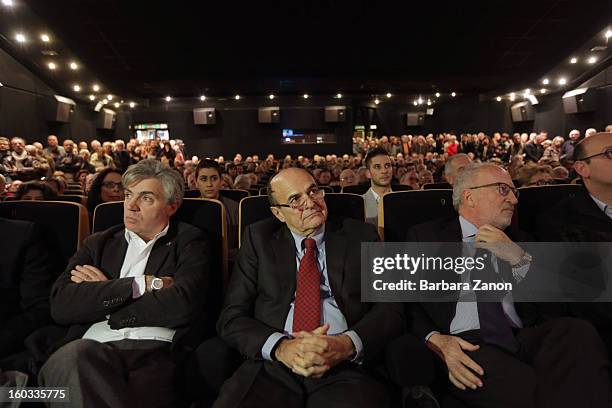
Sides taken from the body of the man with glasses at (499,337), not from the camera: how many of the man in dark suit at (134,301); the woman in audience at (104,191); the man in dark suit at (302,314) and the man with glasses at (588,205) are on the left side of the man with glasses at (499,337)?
1

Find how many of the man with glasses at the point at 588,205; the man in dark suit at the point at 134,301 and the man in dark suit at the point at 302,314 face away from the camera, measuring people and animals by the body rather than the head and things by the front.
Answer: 0

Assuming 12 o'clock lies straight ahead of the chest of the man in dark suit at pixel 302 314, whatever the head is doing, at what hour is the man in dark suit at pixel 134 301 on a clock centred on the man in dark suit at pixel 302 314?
the man in dark suit at pixel 134 301 is roughly at 3 o'clock from the man in dark suit at pixel 302 314.

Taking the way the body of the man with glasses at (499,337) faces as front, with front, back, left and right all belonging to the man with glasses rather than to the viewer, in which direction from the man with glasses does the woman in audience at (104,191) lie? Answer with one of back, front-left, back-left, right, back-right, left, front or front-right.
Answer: back-right

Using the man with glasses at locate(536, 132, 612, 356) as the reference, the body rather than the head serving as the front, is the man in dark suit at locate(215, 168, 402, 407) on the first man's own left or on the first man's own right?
on the first man's own right

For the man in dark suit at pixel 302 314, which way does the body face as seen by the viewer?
toward the camera

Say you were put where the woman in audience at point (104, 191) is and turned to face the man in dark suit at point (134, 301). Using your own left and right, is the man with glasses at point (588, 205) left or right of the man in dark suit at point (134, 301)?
left

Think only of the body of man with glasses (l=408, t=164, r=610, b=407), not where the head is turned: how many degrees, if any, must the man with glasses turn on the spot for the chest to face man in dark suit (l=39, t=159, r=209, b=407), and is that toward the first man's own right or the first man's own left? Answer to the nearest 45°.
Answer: approximately 135° to the first man's own right

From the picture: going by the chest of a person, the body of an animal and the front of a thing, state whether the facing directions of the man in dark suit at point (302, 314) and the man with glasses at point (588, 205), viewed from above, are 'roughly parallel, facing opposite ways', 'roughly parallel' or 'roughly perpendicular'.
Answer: roughly parallel

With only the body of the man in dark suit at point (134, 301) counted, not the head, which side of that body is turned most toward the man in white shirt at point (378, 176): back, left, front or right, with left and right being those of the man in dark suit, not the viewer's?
back

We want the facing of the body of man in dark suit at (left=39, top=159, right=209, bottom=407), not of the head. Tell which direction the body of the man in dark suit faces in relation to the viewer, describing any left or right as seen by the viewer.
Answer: facing the viewer and to the left of the viewer

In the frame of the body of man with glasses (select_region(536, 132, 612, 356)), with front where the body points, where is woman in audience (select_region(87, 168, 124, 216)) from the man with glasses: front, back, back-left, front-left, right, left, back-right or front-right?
back-right

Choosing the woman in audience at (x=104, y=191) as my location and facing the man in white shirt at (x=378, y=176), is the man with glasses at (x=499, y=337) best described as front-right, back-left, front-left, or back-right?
front-right

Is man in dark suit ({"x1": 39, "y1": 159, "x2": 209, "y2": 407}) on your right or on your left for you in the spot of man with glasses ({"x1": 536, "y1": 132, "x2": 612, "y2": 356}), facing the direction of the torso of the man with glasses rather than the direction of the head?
on your right

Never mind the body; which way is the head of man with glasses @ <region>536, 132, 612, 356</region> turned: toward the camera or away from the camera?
toward the camera

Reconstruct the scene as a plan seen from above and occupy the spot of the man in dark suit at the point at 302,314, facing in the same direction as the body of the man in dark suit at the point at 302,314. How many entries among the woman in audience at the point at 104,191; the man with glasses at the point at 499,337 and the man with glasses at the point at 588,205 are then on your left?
2
